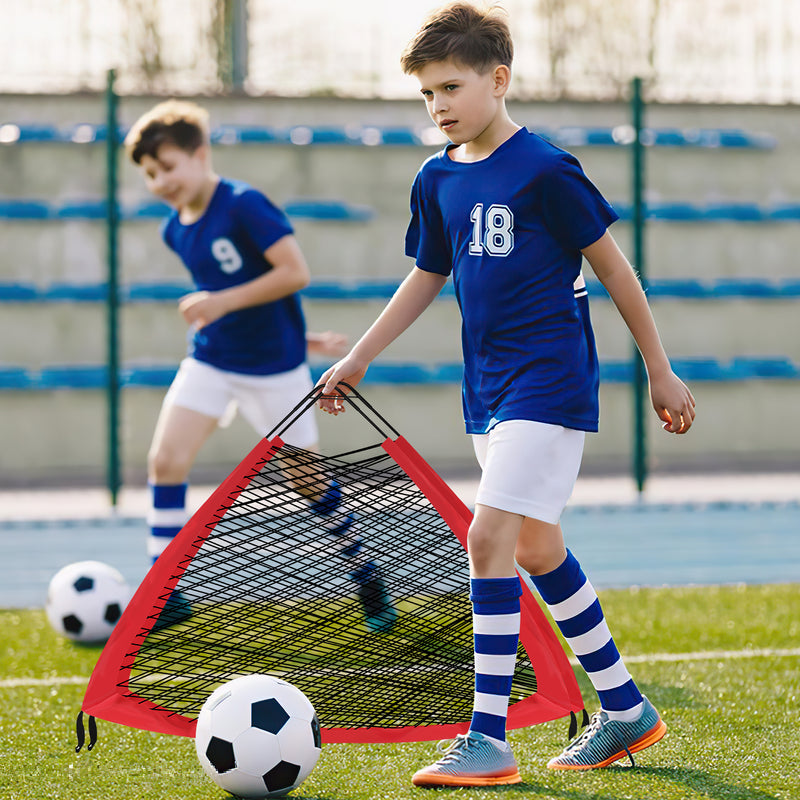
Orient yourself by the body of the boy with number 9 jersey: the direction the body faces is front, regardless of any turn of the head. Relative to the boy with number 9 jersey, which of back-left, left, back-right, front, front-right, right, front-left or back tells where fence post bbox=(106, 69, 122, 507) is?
back-right

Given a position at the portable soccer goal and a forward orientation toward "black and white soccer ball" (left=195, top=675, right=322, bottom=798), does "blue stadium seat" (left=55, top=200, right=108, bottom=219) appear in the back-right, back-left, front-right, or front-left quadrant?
back-right

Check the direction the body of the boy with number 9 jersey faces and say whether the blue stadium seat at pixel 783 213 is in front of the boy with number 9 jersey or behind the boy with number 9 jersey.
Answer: behind

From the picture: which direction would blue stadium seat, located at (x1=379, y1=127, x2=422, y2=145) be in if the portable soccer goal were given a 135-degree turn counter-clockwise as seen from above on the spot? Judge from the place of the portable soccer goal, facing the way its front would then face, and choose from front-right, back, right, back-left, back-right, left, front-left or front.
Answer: front-left

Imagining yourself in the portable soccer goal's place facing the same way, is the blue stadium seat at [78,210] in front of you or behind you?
behind

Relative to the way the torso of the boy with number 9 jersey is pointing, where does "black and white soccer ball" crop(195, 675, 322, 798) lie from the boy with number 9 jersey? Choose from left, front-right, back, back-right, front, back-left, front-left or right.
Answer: front-left

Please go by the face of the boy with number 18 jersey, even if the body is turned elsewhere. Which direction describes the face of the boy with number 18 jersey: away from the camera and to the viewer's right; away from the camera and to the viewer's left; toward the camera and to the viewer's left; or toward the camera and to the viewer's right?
toward the camera and to the viewer's left
